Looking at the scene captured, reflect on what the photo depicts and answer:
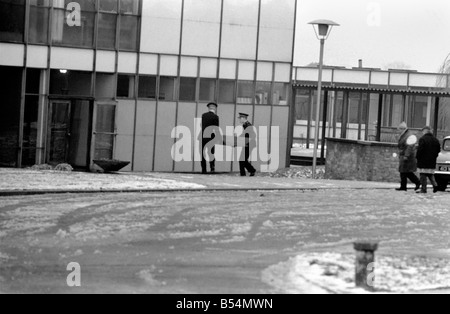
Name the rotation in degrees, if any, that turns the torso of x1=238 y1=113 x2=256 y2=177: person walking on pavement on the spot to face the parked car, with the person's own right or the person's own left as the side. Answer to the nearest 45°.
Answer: approximately 180°

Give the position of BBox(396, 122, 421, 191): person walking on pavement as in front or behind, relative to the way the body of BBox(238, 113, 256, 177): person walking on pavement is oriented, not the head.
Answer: behind

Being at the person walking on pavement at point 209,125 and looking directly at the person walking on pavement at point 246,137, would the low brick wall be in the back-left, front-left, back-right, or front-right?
front-left

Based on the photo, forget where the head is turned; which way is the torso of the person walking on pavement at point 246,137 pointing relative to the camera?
to the viewer's left
